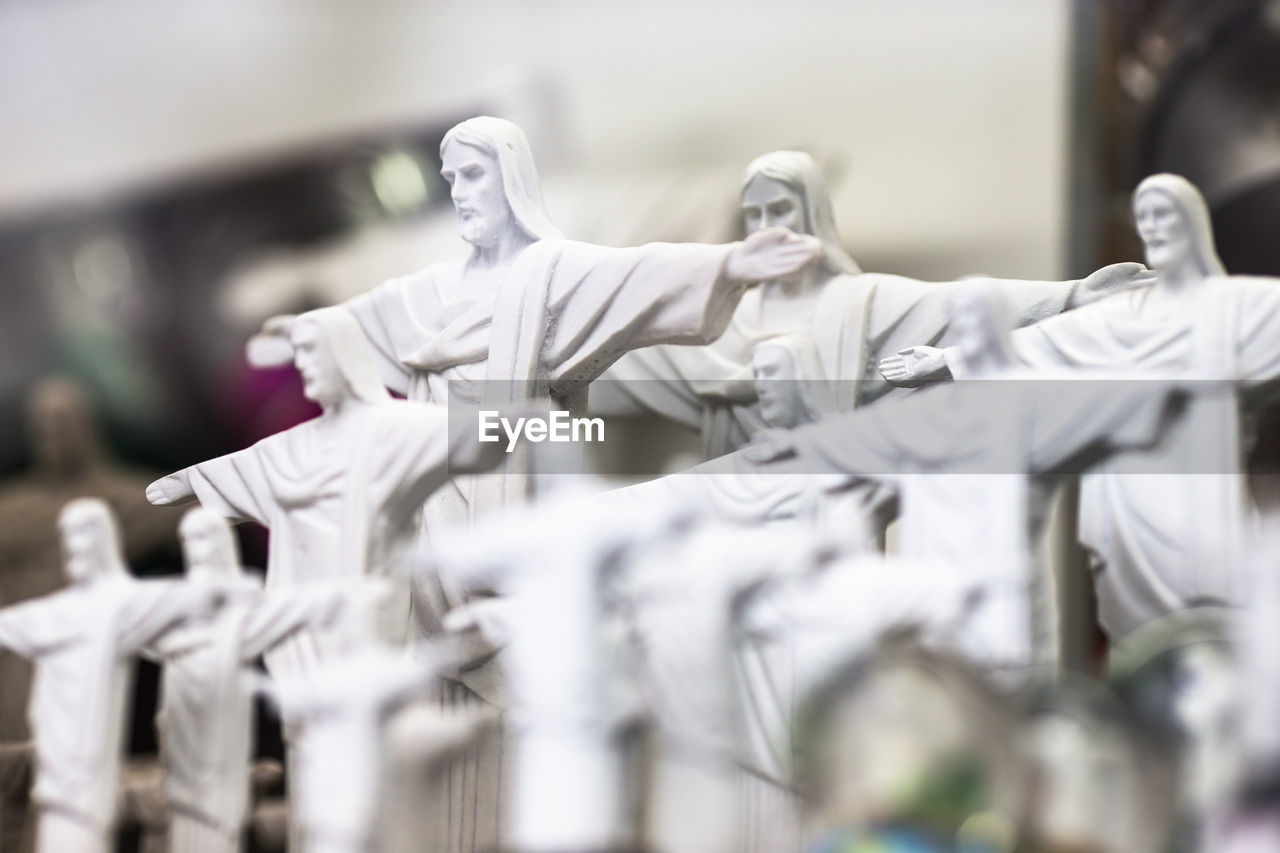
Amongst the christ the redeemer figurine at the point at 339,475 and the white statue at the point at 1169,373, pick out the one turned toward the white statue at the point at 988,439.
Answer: the white statue at the point at 1169,373

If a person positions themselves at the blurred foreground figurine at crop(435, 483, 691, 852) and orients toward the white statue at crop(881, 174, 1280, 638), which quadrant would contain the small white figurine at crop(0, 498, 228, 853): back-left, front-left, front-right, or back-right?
back-left

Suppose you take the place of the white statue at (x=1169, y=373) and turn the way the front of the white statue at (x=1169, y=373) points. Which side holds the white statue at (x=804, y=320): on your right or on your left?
on your right

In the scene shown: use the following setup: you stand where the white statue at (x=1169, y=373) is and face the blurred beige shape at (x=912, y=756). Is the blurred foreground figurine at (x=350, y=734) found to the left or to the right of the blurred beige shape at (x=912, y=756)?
right

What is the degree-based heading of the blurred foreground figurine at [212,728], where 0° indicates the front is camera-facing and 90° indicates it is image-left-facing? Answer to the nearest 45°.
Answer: approximately 45°

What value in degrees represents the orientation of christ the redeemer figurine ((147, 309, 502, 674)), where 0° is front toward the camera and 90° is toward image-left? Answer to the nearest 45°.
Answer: approximately 45°

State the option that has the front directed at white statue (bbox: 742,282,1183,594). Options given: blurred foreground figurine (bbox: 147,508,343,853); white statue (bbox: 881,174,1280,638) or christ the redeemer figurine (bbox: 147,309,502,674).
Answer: white statue (bbox: 881,174,1280,638)

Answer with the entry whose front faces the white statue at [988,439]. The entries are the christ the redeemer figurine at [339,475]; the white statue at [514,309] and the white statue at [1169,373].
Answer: the white statue at [1169,373]

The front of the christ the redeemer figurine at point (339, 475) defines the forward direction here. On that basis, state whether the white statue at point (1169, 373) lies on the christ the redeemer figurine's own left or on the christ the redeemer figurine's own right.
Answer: on the christ the redeemer figurine's own left

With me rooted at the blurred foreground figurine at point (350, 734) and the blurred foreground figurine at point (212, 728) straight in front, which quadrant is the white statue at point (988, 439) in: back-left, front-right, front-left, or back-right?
back-right

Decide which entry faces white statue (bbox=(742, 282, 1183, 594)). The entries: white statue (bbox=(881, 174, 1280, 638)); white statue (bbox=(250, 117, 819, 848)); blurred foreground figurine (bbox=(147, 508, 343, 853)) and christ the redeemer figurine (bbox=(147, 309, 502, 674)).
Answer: white statue (bbox=(881, 174, 1280, 638))

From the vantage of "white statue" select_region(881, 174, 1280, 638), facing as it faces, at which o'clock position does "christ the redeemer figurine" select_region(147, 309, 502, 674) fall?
The christ the redeemer figurine is roughly at 1 o'clock from the white statue.

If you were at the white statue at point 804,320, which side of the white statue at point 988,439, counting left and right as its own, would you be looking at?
right

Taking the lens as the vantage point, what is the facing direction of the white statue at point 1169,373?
facing the viewer and to the left of the viewer
